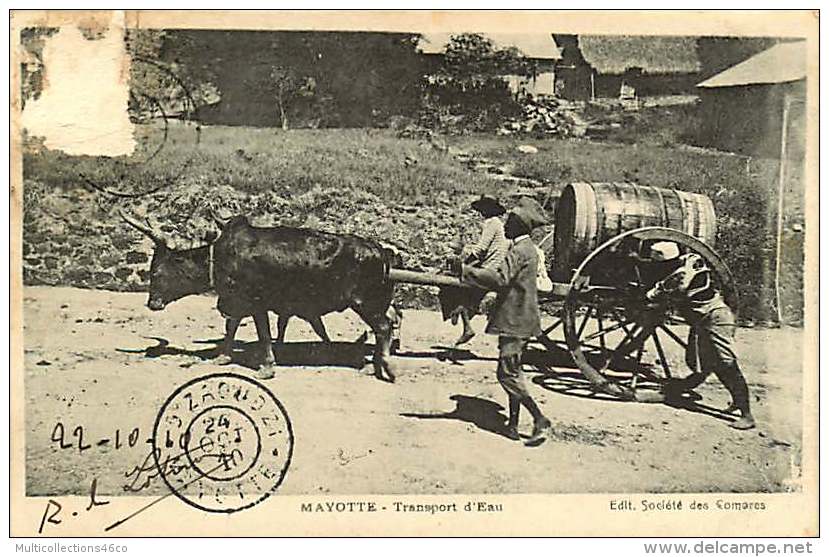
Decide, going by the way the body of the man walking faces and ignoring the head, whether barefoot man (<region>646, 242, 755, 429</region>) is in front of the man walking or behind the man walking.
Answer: behind

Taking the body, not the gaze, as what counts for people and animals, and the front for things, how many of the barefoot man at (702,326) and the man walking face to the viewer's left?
2

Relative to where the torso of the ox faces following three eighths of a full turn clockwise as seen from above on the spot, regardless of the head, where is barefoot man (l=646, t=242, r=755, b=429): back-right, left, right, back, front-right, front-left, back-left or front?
front-right

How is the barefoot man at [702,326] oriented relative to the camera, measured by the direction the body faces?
to the viewer's left

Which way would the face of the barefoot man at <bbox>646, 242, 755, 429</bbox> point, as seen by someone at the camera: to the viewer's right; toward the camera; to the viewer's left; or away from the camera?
to the viewer's left

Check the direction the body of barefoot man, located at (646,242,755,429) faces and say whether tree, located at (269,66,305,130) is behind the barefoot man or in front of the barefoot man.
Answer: in front

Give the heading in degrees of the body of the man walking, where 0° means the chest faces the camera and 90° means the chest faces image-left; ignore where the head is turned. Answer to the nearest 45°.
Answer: approximately 90°

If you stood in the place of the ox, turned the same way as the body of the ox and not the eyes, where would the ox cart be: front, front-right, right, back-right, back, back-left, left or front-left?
back

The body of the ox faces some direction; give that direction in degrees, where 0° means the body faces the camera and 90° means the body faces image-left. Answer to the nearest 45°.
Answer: approximately 90°
